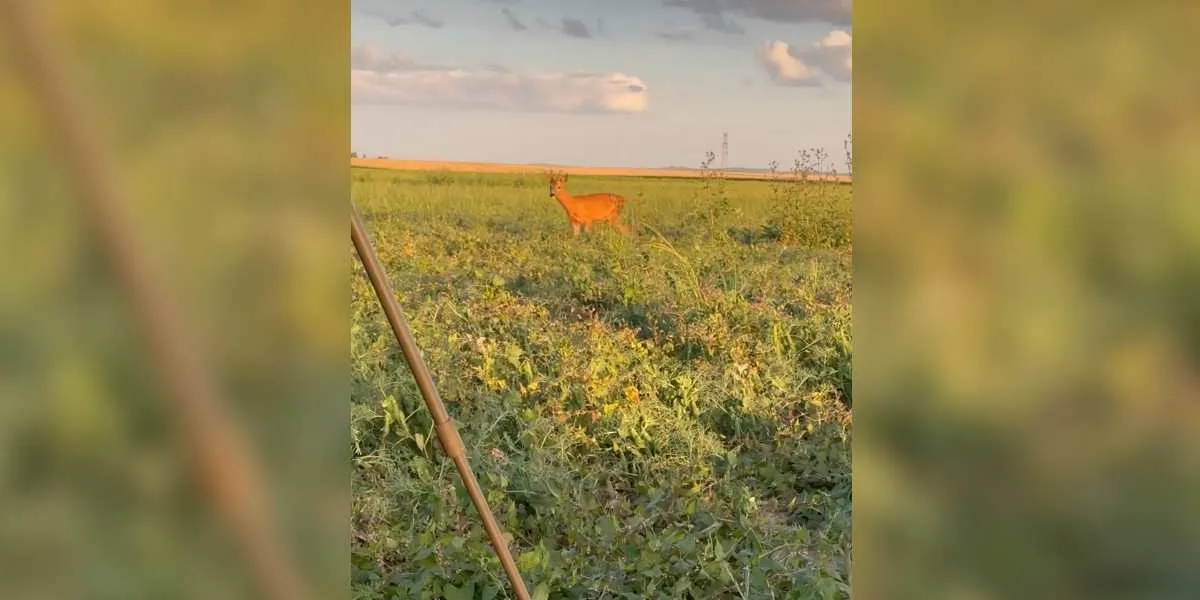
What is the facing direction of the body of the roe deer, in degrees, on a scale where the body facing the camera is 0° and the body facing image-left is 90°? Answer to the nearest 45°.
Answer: approximately 90°

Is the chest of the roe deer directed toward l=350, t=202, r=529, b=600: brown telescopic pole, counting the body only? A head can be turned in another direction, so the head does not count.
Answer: no
